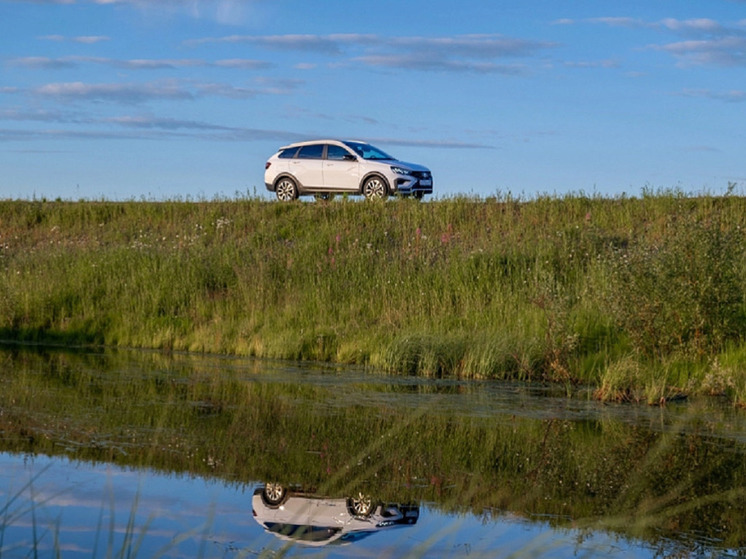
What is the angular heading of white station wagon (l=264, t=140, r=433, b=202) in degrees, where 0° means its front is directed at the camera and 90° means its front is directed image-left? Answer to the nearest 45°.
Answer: approximately 315°

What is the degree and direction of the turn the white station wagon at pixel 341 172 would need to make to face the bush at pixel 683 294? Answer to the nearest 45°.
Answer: approximately 45° to its right
